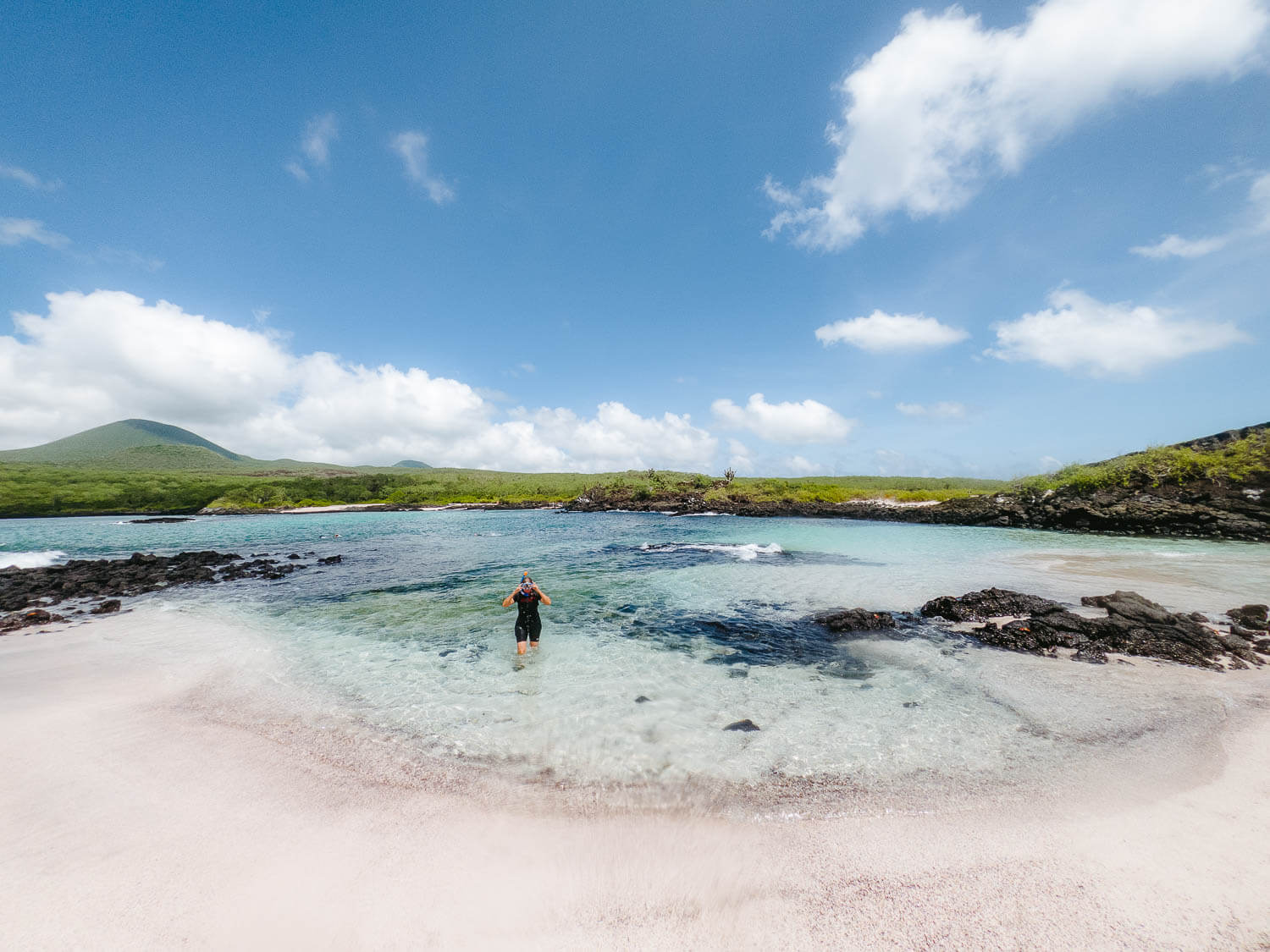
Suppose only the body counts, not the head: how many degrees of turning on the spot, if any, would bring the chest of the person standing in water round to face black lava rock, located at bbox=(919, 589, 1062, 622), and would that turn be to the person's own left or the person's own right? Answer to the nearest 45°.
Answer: approximately 90° to the person's own left

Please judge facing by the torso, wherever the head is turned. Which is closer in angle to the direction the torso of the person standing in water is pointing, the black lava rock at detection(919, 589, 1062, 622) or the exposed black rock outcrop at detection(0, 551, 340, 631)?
the black lava rock

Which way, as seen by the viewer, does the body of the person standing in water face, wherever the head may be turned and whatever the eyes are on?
toward the camera

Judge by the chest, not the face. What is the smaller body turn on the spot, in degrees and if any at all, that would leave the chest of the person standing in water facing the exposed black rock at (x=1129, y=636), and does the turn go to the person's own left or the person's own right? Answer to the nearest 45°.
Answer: approximately 90° to the person's own left

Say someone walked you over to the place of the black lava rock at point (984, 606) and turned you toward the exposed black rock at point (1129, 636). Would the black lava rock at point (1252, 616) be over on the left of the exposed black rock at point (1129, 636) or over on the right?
left

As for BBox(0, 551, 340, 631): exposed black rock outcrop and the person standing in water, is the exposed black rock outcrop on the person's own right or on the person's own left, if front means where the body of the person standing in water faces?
on the person's own right

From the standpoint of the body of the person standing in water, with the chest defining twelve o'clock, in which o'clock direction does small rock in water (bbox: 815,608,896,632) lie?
The small rock in water is roughly at 9 o'clock from the person standing in water.

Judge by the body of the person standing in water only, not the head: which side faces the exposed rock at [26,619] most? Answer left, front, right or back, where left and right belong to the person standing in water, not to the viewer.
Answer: right

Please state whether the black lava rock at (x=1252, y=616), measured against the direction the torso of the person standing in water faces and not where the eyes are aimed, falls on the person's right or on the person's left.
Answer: on the person's left
